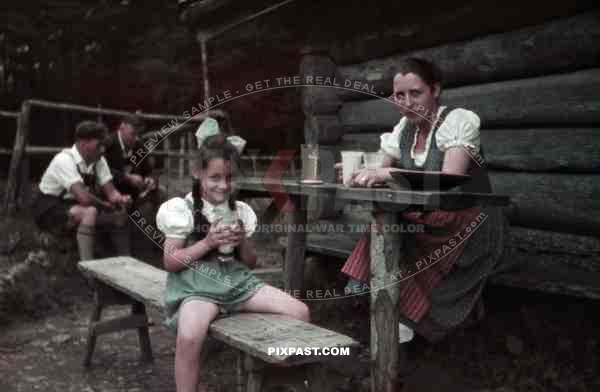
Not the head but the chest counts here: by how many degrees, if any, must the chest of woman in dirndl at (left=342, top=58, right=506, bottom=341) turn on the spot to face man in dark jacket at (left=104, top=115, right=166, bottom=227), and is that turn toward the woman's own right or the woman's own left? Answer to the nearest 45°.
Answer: approximately 90° to the woman's own right

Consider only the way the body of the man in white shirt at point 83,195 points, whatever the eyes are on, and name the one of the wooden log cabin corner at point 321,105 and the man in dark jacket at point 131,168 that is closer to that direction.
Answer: the wooden log cabin corner

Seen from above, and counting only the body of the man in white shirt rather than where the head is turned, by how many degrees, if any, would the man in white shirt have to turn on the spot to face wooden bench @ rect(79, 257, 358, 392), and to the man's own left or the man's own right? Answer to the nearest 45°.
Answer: approximately 45° to the man's own right

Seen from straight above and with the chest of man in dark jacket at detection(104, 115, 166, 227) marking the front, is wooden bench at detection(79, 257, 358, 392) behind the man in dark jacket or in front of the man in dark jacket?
in front

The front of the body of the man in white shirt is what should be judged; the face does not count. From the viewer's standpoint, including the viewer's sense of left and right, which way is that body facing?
facing the viewer and to the right of the viewer

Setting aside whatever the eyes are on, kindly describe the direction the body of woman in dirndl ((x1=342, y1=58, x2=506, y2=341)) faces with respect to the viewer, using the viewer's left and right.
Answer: facing the viewer and to the left of the viewer

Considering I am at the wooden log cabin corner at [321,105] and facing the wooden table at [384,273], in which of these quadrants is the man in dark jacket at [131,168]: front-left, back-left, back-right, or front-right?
back-right

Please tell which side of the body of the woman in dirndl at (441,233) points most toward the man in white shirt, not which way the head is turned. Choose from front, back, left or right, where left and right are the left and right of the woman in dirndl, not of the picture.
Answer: right

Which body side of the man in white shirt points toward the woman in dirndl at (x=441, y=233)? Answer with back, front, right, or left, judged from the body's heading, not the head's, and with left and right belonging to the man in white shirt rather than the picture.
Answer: front

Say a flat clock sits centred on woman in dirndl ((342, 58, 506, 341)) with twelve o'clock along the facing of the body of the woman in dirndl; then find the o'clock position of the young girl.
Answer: The young girl is roughly at 1 o'clock from the woman in dirndl.

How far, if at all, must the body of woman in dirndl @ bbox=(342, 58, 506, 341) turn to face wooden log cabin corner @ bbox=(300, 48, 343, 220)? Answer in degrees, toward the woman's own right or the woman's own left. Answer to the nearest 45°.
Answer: approximately 90° to the woman's own right
